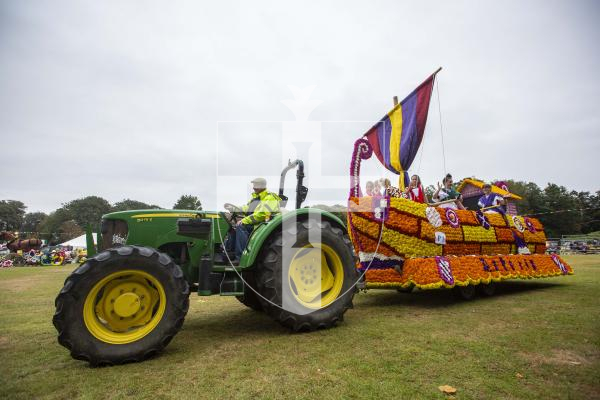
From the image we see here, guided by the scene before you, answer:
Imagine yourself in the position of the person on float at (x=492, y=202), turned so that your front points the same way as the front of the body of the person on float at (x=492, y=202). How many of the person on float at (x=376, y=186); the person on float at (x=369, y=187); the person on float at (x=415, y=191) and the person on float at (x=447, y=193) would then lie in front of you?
4

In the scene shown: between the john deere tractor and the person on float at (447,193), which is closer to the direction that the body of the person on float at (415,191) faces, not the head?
the john deere tractor

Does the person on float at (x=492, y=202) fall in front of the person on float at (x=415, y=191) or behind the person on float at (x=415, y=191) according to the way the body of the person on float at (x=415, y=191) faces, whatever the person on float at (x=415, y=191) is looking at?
behind

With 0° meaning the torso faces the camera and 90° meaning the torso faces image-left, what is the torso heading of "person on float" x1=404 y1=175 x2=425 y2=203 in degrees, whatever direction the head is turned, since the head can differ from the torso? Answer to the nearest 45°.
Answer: approximately 45°

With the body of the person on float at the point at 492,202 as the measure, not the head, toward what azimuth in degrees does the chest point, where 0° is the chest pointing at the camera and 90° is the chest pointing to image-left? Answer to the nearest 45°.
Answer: approximately 45°

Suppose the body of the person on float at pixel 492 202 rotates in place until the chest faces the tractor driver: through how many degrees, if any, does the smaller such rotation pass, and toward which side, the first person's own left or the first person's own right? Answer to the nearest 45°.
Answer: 0° — they already face them

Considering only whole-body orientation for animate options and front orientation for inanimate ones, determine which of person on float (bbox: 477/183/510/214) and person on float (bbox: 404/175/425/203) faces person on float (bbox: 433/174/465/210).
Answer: person on float (bbox: 477/183/510/214)
